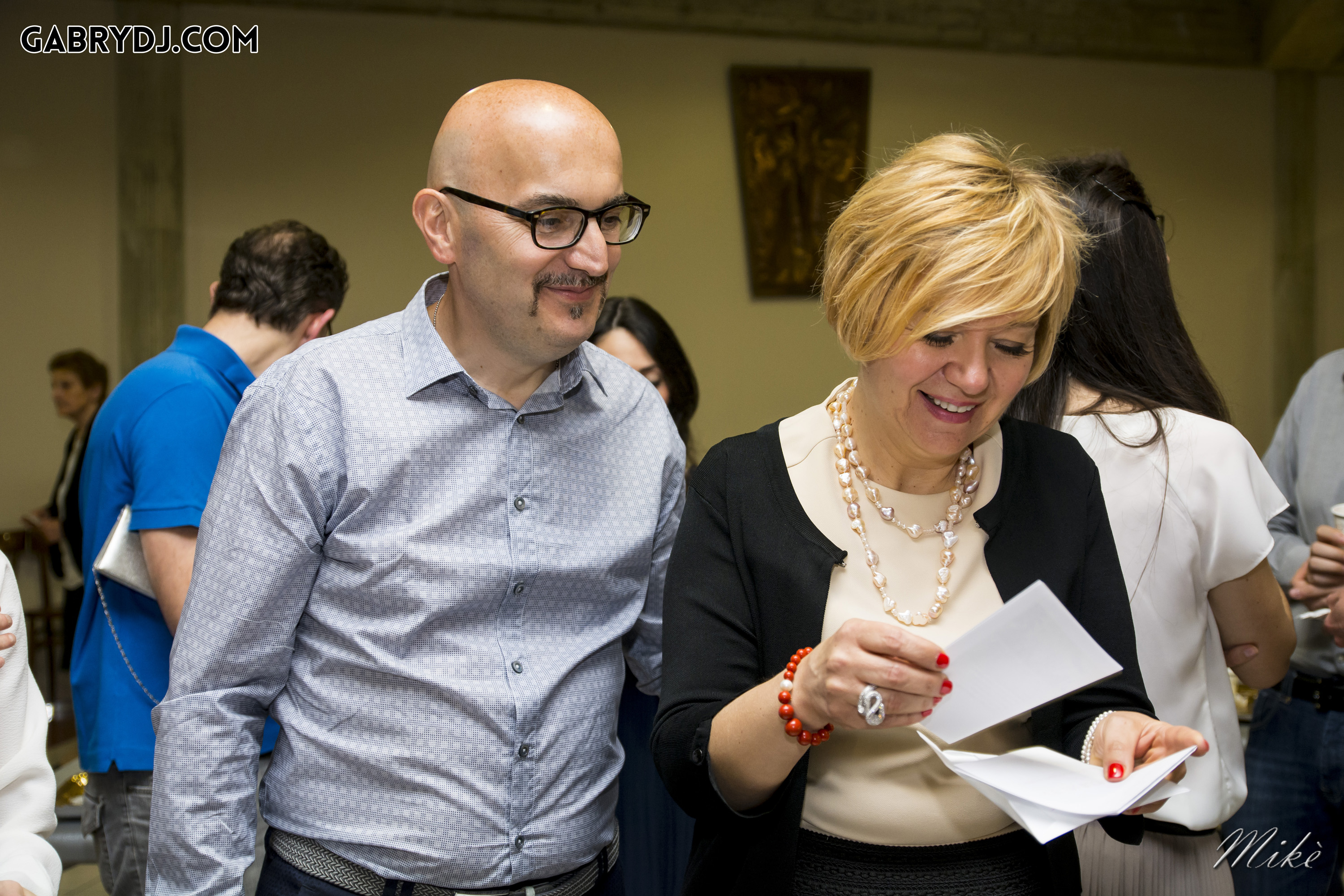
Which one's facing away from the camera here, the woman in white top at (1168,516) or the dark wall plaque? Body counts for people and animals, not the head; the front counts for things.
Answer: the woman in white top

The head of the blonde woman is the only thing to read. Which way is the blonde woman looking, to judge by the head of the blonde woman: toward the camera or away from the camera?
toward the camera

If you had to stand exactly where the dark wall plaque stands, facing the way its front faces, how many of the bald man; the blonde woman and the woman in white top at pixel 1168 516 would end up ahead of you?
3

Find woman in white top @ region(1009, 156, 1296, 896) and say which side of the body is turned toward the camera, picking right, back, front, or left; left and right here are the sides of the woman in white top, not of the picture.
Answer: back

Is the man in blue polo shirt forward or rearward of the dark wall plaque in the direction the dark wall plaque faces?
forward

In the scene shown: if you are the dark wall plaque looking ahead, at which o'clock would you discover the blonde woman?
The blonde woman is roughly at 12 o'clock from the dark wall plaque.

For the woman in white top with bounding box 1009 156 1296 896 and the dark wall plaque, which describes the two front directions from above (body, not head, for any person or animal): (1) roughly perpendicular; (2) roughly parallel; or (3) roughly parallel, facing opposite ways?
roughly parallel, facing opposite ways

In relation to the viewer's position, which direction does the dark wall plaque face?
facing the viewer

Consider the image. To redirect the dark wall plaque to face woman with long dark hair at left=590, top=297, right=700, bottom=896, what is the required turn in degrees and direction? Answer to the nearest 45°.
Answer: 0° — it already faces them

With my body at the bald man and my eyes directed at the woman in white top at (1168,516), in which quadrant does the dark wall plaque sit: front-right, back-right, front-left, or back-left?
front-left

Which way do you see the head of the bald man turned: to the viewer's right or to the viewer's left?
to the viewer's right
